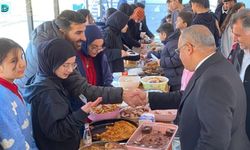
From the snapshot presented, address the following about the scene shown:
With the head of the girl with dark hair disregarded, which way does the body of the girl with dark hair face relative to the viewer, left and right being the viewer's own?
facing the viewer and to the right of the viewer

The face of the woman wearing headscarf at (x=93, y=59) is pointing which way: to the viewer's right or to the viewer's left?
to the viewer's right

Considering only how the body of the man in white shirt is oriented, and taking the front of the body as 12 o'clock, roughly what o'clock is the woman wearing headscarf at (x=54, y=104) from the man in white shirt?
The woman wearing headscarf is roughly at 12 o'clock from the man in white shirt.

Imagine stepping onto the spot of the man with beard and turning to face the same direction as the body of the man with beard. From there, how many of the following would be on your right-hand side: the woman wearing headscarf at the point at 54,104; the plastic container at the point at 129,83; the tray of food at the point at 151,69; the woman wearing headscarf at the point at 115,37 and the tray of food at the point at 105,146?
2

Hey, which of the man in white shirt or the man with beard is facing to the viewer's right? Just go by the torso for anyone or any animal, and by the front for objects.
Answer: the man with beard

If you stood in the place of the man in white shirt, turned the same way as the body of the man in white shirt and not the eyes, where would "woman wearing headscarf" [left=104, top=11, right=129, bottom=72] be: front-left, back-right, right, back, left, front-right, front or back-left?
right

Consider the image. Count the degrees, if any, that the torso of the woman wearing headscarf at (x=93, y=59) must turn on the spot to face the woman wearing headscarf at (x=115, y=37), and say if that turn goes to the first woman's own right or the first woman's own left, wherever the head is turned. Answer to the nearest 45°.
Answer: approximately 135° to the first woman's own left

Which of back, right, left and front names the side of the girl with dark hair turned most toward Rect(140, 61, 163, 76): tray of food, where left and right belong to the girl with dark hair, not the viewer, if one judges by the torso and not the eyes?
left

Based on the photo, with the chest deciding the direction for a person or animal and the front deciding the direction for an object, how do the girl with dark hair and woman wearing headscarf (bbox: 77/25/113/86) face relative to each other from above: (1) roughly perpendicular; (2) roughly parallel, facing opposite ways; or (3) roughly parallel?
roughly parallel

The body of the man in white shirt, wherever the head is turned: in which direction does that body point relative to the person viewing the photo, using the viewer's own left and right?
facing the viewer and to the left of the viewer

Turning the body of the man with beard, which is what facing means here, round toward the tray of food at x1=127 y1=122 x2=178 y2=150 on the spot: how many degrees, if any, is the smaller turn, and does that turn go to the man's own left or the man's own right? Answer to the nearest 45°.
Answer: approximately 45° to the man's own right

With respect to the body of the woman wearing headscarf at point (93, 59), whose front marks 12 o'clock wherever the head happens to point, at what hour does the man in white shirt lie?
The man in white shirt is roughly at 11 o'clock from the woman wearing headscarf.

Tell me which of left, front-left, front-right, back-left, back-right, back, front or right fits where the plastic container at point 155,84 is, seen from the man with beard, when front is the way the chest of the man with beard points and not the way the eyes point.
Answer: front-left
